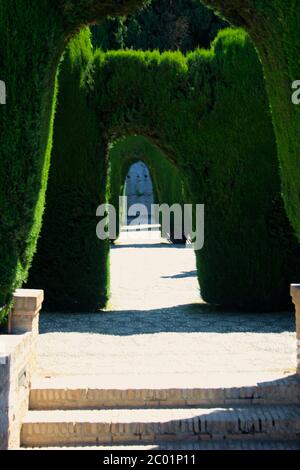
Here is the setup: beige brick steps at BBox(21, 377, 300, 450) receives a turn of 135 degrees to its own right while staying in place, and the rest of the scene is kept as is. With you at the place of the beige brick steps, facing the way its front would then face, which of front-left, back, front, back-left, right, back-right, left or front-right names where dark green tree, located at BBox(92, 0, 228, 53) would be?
front-right

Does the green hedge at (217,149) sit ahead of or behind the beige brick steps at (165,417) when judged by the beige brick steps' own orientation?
behind

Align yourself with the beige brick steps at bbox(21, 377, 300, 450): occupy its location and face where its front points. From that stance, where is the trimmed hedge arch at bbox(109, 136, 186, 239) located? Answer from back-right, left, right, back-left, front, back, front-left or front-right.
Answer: back

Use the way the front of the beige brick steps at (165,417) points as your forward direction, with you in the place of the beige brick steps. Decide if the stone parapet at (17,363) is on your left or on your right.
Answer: on your right

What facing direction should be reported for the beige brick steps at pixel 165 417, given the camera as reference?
facing the viewer

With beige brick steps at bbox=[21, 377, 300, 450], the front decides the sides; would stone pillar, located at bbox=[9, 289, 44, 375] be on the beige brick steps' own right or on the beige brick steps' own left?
on the beige brick steps' own right

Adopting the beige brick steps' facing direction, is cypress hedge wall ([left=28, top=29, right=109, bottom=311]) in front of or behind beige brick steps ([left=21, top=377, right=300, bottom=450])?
behind
